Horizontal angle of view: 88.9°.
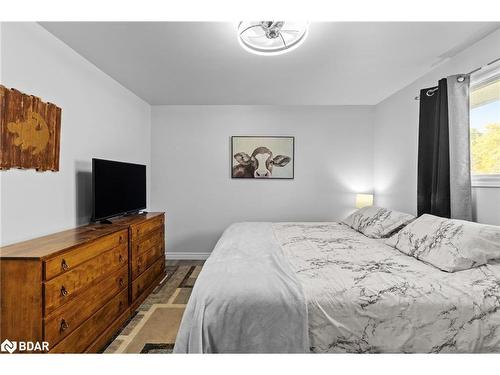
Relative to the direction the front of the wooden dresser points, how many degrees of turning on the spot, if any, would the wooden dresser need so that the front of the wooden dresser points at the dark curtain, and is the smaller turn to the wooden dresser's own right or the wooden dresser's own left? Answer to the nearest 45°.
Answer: approximately 45° to the wooden dresser's own left

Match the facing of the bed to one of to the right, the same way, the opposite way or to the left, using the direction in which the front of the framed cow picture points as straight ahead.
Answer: to the right

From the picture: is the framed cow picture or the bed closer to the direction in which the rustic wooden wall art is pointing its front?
the bed

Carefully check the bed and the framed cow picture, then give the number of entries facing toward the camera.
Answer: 1

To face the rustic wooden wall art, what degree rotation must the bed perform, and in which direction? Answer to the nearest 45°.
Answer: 0° — it already faces it

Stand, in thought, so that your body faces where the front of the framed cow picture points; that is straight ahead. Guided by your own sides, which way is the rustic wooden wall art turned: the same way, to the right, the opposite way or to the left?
to the left

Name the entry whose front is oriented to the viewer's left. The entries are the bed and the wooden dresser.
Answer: the bed

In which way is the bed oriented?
to the viewer's left

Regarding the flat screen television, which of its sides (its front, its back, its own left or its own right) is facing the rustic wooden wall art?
right

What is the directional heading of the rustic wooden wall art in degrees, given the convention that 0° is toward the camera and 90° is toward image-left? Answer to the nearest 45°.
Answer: approximately 315°
